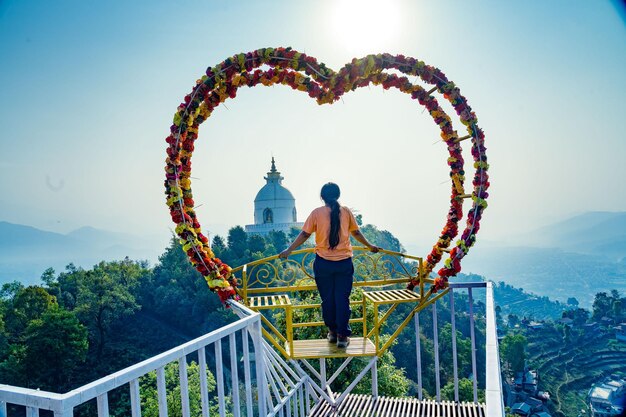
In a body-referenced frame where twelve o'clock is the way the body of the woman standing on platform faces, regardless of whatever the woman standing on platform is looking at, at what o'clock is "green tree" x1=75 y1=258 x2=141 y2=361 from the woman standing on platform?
The green tree is roughly at 11 o'clock from the woman standing on platform.

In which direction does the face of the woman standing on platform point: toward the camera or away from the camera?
away from the camera

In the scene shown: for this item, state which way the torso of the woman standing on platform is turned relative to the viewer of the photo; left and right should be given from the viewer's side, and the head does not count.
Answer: facing away from the viewer

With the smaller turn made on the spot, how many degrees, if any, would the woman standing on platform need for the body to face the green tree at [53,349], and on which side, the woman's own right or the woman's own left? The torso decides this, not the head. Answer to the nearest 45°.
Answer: approximately 45° to the woman's own left

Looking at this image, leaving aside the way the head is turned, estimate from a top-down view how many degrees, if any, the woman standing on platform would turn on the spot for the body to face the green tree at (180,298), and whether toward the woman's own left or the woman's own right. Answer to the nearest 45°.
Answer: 0° — they already face it

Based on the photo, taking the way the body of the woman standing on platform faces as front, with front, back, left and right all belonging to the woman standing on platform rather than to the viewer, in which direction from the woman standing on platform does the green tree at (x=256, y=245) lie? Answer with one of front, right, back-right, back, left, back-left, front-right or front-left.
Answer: front
